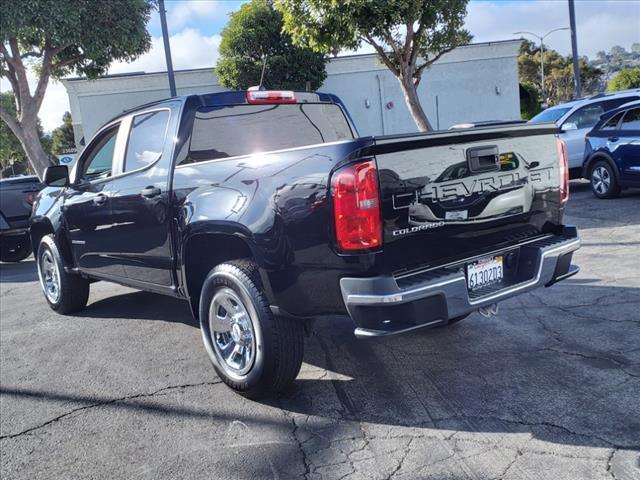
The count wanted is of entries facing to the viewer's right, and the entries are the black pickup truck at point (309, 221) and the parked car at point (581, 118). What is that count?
0

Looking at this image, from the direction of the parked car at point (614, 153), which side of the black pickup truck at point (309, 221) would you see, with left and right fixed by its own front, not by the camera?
right

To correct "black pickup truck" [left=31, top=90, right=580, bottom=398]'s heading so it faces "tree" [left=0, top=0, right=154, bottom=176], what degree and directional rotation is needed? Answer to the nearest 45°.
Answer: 0° — it already faces it

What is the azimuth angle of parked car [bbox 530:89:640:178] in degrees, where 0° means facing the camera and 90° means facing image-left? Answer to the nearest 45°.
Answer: approximately 45°

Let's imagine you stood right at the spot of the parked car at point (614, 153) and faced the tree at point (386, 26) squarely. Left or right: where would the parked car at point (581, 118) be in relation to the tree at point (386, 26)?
right

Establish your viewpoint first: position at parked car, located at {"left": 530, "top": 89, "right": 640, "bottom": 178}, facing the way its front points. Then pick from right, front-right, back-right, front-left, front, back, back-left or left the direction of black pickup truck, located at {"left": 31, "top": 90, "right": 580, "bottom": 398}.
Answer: front-left

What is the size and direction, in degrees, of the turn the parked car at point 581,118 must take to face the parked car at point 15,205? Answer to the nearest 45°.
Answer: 0° — it already faces it

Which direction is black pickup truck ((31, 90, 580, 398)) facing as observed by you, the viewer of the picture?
facing away from the viewer and to the left of the viewer

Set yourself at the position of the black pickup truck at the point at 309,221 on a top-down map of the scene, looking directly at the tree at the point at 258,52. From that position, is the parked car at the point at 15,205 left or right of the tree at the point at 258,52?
left

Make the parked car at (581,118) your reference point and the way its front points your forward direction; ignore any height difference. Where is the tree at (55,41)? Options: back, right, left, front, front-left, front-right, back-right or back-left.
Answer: front-right

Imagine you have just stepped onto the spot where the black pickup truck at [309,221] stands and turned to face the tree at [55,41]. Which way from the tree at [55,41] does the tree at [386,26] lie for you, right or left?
right

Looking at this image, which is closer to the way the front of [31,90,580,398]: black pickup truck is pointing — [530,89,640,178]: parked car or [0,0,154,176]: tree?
the tree

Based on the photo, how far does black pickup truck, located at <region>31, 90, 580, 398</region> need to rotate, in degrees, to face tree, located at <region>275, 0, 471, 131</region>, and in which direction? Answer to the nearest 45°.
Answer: approximately 45° to its right
